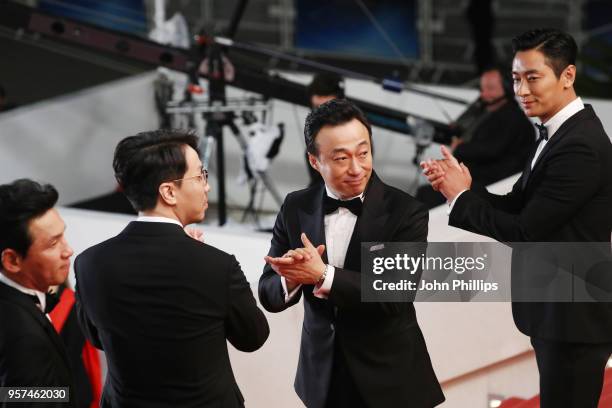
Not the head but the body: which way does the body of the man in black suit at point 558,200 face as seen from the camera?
to the viewer's left

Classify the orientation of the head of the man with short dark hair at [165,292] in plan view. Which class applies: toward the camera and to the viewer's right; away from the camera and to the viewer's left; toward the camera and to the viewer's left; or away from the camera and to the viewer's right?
away from the camera and to the viewer's right

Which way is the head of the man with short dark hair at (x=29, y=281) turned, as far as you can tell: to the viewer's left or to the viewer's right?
to the viewer's right

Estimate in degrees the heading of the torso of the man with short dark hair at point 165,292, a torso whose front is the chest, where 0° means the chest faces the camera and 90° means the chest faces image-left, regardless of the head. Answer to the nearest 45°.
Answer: approximately 180°

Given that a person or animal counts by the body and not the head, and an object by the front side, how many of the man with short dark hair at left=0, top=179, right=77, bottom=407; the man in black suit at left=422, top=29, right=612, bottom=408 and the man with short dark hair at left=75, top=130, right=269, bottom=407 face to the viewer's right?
1

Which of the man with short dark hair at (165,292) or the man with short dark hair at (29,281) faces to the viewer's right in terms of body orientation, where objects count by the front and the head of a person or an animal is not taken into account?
the man with short dark hair at (29,281)

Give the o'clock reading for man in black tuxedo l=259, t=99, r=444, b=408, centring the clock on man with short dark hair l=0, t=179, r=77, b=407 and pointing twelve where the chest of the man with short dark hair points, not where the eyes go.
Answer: The man in black tuxedo is roughly at 12 o'clock from the man with short dark hair.

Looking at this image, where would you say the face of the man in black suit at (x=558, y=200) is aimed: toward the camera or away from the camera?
toward the camera

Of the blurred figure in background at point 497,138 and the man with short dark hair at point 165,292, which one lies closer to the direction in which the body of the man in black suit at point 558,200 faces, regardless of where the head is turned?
the man with short dark hair

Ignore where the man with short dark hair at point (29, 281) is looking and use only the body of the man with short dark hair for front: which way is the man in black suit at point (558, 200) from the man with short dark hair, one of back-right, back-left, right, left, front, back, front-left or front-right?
front

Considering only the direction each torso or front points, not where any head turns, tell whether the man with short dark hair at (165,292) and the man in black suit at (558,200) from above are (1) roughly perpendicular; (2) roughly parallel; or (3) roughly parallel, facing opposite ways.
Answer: roughly perpendicular

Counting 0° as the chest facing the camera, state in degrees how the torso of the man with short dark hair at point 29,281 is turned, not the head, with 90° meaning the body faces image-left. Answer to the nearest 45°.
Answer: approximately 270°

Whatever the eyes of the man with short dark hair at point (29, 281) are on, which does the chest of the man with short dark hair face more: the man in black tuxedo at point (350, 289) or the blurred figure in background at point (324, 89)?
the man in black tuxedo

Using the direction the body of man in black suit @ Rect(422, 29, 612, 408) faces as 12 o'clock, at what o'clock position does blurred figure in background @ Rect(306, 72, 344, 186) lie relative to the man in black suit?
The blurred figure in background is roughly at 2 o'clock from the man in black suit.
